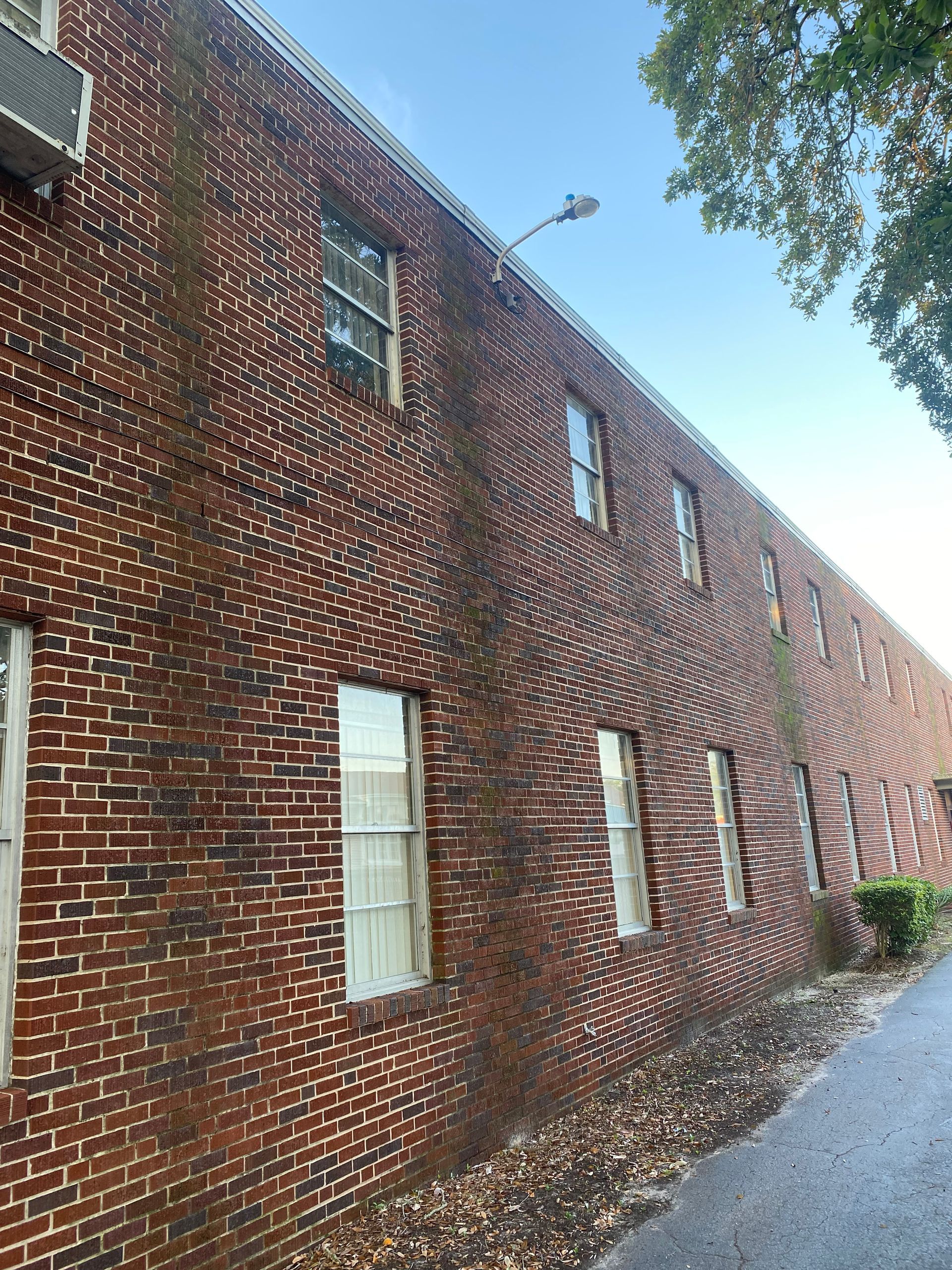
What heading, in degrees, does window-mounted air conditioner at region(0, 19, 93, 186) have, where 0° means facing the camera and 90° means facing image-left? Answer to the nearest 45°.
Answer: approximately 315°

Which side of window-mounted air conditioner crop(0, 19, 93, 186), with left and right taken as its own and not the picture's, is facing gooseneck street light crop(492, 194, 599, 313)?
left
